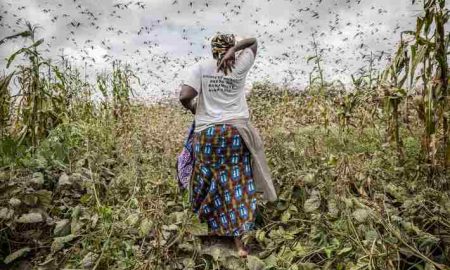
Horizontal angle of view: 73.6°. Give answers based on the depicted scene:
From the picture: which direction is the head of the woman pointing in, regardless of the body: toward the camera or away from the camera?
away from the camera

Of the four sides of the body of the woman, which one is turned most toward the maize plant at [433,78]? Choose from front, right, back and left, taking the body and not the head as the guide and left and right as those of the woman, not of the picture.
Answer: right

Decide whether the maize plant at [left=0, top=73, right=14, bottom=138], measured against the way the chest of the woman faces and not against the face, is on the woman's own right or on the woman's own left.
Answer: on the woman's own left

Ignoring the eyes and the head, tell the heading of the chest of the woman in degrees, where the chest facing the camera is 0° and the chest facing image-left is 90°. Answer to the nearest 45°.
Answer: approximately 180°
